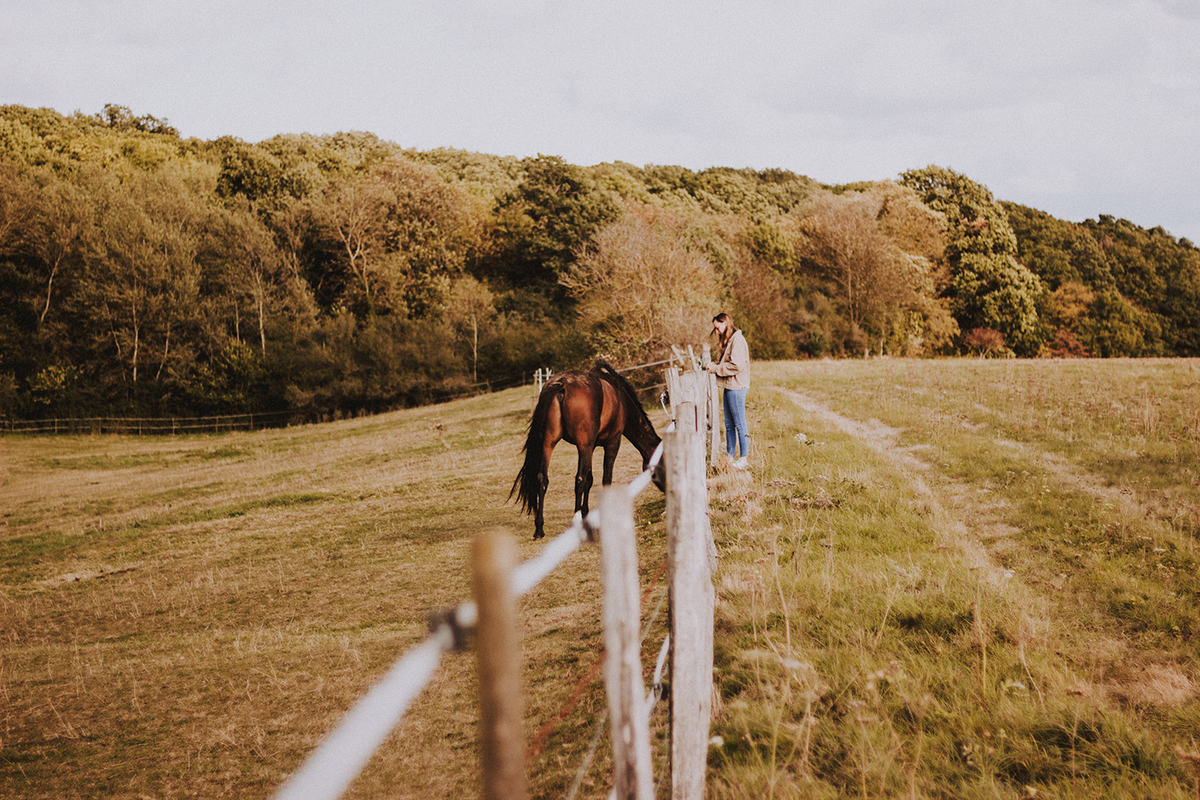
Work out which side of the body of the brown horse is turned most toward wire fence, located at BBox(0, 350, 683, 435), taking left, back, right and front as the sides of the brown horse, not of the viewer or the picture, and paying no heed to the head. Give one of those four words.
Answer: left

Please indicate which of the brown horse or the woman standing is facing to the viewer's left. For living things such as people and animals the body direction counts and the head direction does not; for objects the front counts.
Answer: the woman standing

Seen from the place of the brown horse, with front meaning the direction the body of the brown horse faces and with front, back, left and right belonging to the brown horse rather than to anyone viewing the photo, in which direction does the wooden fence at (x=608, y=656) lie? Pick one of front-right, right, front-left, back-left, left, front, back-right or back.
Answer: back-right

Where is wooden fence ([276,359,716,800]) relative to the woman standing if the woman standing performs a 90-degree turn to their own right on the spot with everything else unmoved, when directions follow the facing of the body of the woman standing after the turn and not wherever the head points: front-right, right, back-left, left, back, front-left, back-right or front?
back

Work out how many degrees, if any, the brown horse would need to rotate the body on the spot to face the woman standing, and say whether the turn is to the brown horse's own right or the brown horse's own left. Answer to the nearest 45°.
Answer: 0° — it already faces them

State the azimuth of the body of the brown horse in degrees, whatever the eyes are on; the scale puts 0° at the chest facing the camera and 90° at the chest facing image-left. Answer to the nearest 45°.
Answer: approximately 225°

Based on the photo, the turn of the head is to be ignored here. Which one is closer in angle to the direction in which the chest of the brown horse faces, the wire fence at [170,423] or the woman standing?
the woman standing

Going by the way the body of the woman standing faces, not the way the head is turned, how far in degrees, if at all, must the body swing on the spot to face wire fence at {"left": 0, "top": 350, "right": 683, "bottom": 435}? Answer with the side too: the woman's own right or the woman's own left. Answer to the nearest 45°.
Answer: approximately 45° to the woman's own right

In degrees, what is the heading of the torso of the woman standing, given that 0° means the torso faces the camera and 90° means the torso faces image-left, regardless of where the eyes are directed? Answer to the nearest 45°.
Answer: approximately 90°
